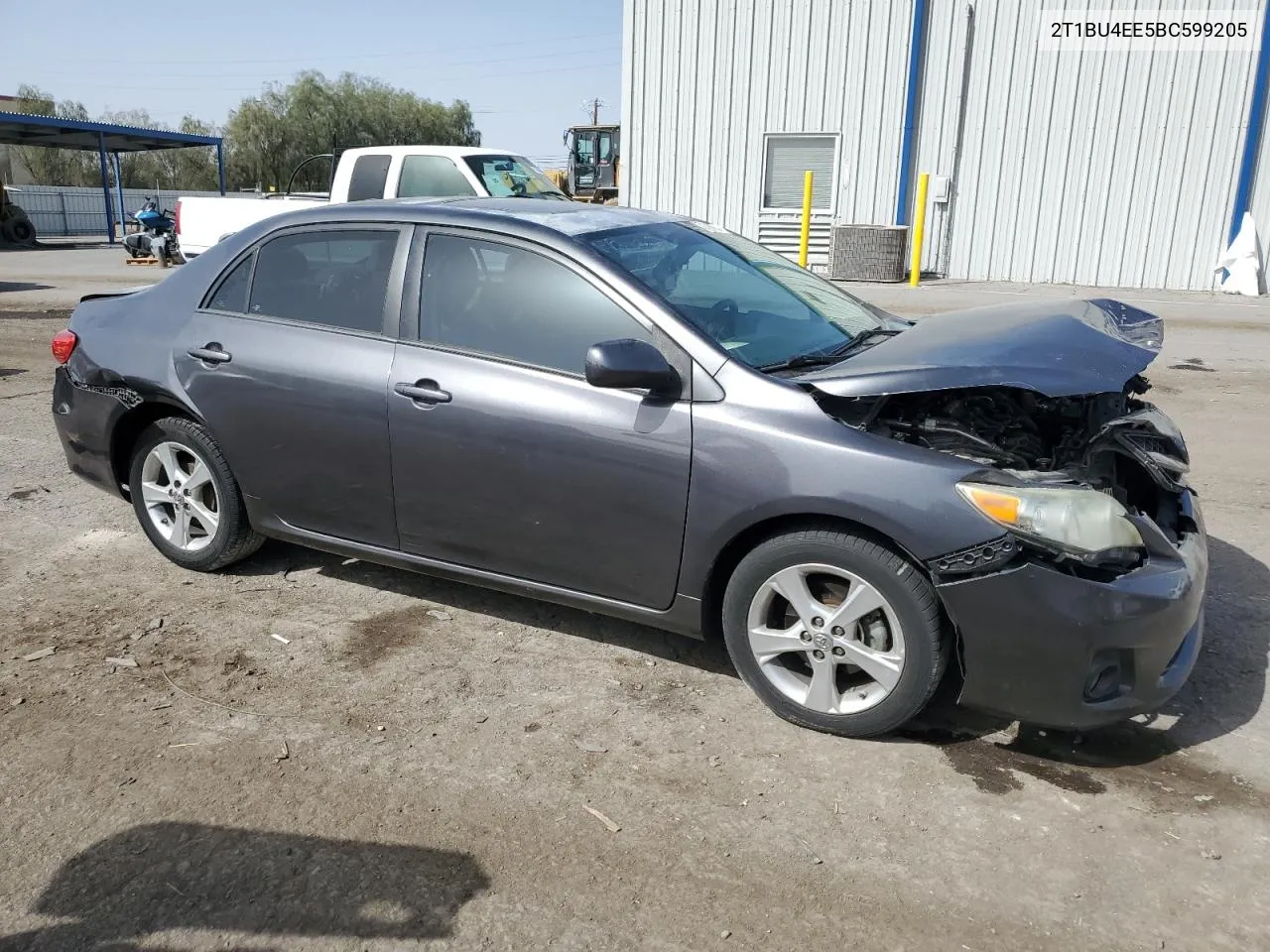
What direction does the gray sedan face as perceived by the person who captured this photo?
facing the viewer and to the right of the viewer

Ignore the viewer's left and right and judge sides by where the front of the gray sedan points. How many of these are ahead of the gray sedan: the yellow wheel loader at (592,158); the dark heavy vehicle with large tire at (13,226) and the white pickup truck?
0

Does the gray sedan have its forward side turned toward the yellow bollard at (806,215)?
no

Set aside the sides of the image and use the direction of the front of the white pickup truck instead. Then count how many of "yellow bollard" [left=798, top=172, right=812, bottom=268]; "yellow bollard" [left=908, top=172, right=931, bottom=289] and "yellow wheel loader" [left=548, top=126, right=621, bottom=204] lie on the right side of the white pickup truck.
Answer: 0

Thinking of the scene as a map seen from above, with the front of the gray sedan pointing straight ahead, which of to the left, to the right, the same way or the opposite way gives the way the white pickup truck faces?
the same way

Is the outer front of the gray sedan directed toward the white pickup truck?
no

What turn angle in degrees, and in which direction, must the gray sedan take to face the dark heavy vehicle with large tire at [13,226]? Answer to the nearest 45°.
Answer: approximately 180°

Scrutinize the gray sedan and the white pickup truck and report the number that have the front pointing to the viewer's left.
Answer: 0

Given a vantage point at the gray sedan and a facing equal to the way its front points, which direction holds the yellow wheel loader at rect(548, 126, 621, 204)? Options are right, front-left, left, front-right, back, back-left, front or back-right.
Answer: back-left

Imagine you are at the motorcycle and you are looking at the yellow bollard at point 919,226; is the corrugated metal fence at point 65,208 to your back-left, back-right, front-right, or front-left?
back-left

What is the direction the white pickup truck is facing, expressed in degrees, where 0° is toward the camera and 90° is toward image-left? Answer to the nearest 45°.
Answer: approximately 315°

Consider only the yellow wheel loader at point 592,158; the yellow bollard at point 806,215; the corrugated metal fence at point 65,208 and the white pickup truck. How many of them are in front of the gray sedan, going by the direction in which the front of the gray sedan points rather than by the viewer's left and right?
0

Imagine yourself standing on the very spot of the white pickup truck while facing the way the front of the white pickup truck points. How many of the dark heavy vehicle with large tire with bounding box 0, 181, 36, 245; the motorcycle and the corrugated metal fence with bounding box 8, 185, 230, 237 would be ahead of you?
0

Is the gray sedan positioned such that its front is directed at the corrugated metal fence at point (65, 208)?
no

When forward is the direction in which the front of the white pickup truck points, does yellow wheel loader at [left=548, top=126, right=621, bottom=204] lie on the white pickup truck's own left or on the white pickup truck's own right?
on the white pickup truck's own left
